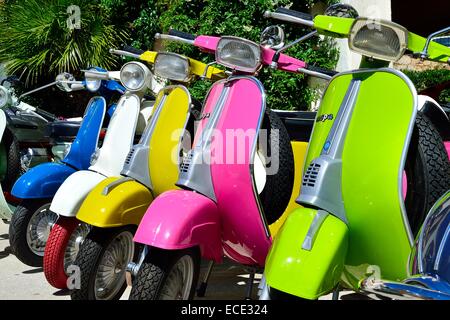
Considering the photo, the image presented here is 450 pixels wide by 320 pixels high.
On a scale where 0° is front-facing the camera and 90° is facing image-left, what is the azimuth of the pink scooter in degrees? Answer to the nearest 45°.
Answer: approximately 45°

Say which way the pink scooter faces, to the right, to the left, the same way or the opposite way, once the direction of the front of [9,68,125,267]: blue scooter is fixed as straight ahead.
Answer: the same way

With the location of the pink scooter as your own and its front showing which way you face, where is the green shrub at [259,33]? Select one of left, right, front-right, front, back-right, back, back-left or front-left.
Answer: back-right

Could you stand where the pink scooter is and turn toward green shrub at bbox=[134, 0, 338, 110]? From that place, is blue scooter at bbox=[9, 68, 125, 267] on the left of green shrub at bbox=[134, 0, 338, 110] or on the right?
left

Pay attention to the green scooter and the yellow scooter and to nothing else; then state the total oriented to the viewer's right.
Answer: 0

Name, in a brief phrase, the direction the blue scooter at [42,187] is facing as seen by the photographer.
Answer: facing the viewer and to the left of the viewer

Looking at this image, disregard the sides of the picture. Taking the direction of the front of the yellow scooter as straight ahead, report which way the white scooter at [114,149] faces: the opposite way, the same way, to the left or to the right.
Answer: the same way

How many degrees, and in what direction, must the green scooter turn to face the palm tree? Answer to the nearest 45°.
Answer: approximately 90° to its right

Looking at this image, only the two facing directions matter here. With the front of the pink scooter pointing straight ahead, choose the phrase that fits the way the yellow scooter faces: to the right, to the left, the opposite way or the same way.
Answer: the same way

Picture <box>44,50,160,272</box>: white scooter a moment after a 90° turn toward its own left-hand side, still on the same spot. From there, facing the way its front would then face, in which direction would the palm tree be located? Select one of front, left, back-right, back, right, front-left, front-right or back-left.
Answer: back-left

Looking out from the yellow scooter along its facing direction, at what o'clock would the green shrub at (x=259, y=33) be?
The green shrub is roughly at 5 o'clock from the yellow scooter.

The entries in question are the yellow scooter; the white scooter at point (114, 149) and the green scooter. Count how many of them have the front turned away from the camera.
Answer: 0

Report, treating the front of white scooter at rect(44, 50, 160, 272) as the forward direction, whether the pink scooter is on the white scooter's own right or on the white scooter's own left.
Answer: on the white scooter's own left

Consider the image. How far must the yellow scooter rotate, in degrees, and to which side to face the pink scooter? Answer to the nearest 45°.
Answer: approximately 90° to its left

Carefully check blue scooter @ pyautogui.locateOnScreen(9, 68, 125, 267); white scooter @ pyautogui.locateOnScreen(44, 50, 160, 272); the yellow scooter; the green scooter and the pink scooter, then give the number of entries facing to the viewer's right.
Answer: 0

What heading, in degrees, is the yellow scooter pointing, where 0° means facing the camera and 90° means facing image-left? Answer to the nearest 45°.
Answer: approximately 45°

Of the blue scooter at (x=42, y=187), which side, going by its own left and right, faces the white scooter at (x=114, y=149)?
left

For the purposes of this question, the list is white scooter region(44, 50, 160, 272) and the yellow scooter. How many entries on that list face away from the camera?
0
